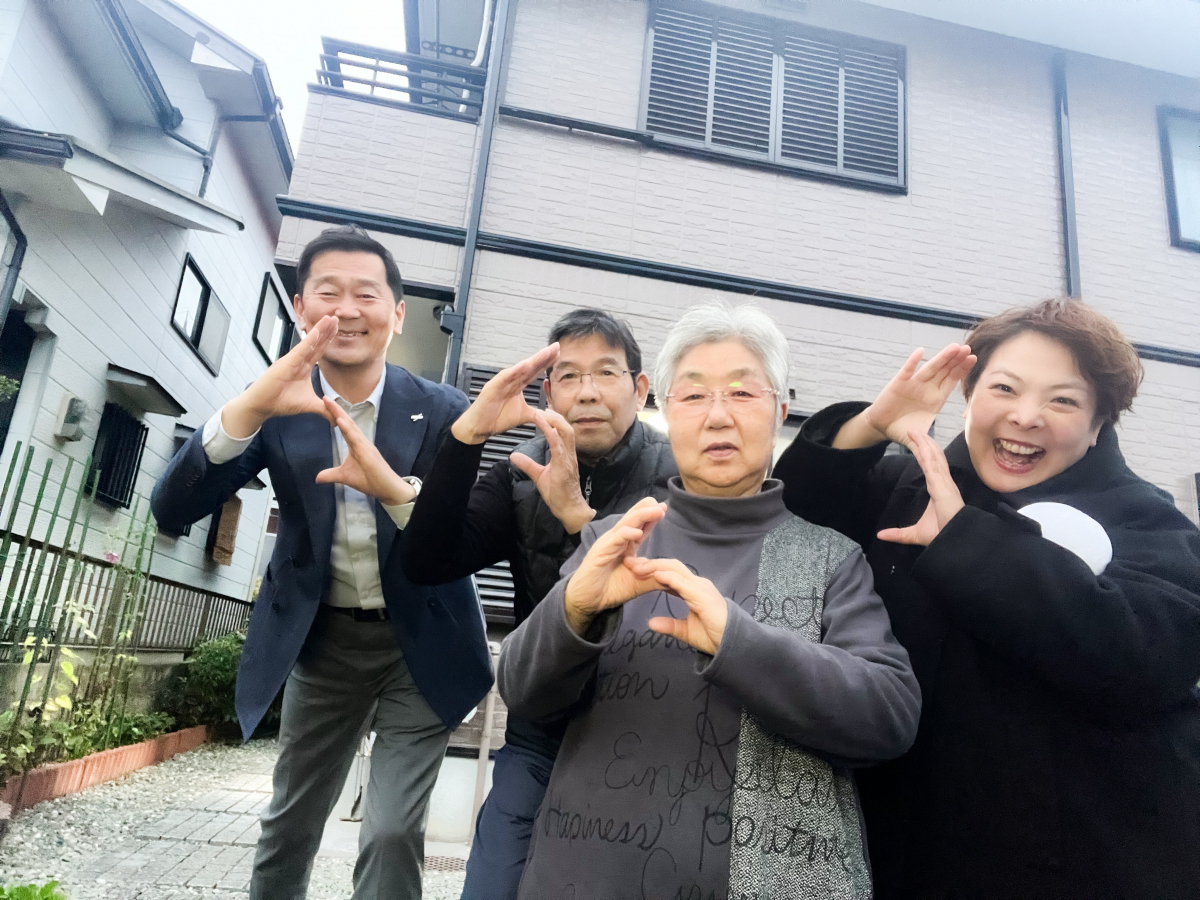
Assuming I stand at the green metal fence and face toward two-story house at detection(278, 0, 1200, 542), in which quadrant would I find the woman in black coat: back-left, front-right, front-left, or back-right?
front-right

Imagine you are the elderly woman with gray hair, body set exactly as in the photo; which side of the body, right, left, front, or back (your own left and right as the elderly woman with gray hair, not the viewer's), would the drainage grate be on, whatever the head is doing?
back

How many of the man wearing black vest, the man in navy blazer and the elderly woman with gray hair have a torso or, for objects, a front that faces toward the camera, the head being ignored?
3

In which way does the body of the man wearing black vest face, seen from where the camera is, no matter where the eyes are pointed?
toward the camera

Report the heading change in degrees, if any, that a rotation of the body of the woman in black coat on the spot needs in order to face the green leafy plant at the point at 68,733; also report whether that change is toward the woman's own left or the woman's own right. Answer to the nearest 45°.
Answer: approximately 45° to the woman's own right

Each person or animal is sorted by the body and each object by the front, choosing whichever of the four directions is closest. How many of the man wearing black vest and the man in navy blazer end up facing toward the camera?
2

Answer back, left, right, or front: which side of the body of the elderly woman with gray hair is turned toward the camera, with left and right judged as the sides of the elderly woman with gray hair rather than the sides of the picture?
front

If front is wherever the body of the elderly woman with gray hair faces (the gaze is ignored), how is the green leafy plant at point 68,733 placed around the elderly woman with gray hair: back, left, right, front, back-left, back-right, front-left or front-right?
back-right

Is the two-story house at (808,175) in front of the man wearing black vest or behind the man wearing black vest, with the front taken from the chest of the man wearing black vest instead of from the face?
behind

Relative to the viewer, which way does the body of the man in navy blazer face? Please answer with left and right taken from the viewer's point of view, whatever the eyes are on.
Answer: facing the viewer

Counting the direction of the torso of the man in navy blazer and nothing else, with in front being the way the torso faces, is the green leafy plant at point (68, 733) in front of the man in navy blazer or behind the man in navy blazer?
behind
